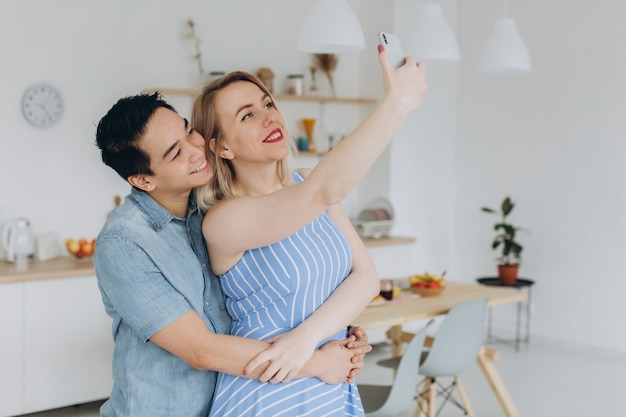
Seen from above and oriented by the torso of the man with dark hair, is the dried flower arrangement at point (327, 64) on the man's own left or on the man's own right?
on the man's own left

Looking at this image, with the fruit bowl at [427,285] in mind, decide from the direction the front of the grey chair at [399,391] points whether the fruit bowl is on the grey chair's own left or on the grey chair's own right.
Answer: on the grey chair's own right

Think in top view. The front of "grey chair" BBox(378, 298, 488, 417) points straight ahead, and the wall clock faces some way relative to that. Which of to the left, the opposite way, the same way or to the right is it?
the opposite way

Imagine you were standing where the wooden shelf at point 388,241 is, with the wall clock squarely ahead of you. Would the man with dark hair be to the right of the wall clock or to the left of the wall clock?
left

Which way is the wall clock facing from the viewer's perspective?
toward the camera

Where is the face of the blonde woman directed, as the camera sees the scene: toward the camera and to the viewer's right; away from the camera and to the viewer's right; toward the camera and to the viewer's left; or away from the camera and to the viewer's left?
toward the camera and to the viewer's right

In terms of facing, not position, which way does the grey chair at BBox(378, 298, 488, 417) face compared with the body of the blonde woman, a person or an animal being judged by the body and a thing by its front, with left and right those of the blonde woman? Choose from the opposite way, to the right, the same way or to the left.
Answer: the opposite way

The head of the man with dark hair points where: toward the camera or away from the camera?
toward the camera

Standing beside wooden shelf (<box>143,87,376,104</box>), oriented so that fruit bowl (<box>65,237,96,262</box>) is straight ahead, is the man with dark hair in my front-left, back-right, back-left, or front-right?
front-left

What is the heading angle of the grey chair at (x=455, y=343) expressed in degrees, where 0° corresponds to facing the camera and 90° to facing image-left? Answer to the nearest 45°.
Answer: approximately 135°

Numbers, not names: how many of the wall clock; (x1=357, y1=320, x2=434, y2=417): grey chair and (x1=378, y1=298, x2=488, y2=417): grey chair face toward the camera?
1

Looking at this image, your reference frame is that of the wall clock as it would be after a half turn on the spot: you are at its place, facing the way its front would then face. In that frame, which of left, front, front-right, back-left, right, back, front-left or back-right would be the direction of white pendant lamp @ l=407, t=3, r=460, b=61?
back-right

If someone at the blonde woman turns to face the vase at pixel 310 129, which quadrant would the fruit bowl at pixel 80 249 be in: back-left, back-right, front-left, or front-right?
front-left

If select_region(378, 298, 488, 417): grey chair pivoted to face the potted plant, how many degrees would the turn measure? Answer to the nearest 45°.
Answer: approximately 45° to its right
